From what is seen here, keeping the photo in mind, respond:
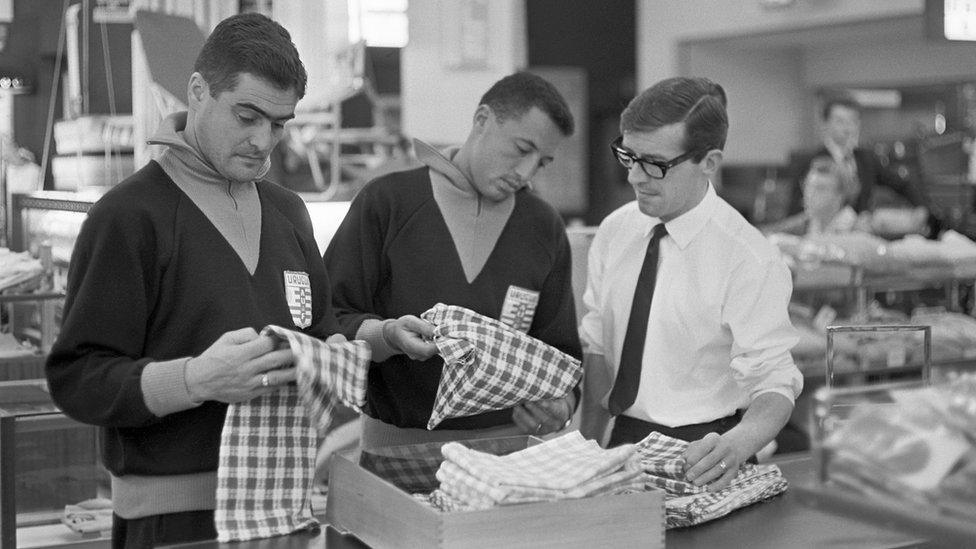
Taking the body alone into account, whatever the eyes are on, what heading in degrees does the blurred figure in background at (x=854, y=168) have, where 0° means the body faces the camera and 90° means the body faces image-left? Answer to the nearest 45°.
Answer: approximately 0°

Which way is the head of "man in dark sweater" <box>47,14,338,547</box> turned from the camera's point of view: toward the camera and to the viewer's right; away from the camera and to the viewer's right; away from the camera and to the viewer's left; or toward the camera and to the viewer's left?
toward the camera and to the viewer's right

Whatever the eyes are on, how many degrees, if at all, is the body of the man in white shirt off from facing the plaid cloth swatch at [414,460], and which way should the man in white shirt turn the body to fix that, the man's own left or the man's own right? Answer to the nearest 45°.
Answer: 0° — they already face it

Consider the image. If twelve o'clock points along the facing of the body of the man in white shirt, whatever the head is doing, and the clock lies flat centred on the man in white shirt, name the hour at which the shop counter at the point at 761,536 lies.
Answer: The shop counter is roughly at 10 o'clock from the man in white shirt.

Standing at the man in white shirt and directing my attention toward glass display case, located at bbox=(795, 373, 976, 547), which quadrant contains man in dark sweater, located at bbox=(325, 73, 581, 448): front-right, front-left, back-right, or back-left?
back-right

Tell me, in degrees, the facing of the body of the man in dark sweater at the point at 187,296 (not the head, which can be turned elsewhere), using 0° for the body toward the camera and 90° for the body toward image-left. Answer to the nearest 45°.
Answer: approximately 315°

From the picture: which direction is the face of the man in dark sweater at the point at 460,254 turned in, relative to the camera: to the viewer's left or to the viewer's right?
to the viewer's right
